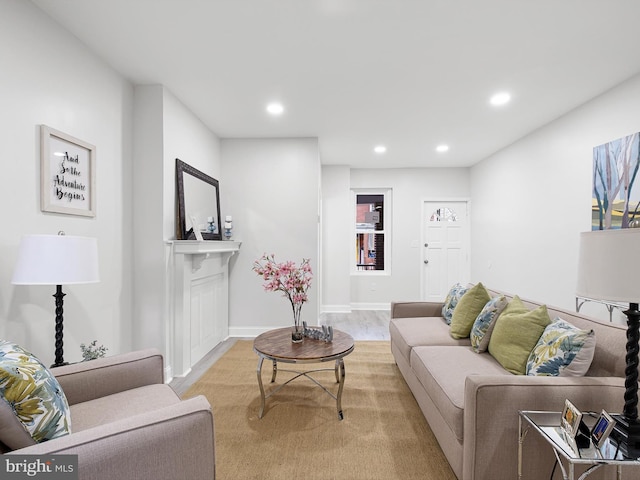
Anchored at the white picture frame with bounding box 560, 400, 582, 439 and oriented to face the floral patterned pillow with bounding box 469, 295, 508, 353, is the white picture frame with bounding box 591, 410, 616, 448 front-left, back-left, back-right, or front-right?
back-right

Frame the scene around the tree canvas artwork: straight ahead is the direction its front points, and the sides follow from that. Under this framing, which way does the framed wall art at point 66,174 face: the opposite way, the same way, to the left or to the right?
the opposite way

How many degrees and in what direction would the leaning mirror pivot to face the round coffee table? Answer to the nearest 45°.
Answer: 0° — it already faces it

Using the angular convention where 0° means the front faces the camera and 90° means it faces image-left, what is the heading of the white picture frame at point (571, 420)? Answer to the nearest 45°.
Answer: approximately 45°

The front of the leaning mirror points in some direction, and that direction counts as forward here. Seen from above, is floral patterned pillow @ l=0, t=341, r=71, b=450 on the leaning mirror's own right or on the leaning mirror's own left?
on the leaning mirror's own right

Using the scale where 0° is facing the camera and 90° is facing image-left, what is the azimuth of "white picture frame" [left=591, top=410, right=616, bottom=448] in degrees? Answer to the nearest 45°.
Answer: approximately 45°

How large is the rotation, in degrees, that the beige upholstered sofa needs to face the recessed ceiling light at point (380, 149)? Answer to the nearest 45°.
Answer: approximately 90° to its right
